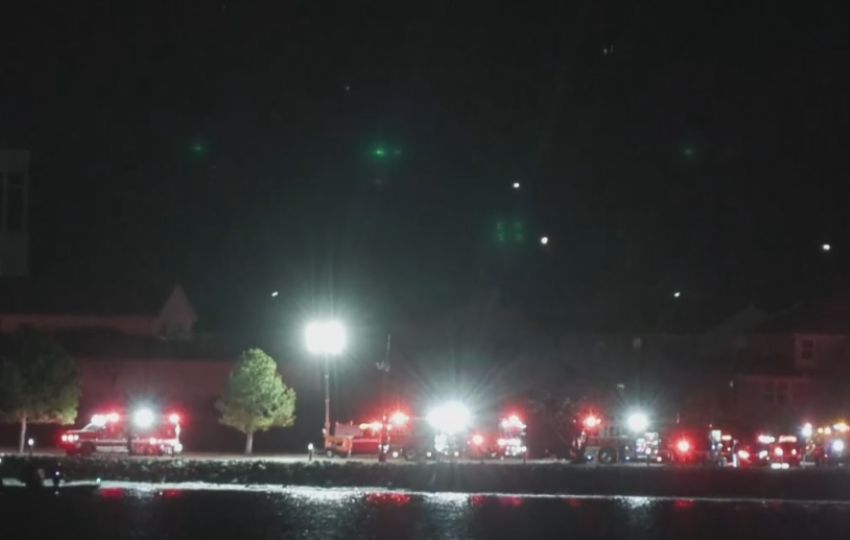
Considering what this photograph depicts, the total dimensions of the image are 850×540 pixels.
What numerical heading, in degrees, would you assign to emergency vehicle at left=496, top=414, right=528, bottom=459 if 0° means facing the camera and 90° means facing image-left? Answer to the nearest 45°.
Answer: approximately 0°

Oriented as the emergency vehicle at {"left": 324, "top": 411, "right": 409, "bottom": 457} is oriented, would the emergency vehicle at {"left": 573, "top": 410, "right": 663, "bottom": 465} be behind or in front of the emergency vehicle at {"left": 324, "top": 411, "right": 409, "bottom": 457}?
in front

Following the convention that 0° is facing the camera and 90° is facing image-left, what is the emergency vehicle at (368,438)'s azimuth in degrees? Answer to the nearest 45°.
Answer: approximately 270°

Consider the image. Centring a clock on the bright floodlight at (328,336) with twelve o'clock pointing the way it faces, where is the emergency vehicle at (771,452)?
The emergency vehicle is roughly at 9 o'clock from the bright floodlight.

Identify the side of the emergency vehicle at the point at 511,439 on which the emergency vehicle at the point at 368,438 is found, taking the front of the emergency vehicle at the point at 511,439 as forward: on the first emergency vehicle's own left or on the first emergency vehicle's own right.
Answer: on the first emergency vehicle's own right

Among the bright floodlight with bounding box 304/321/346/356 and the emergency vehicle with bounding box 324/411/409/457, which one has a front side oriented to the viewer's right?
the emergency vehicle
